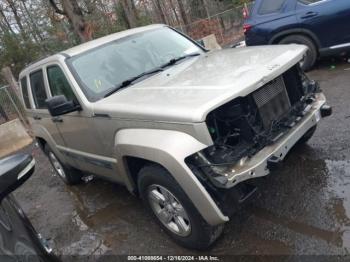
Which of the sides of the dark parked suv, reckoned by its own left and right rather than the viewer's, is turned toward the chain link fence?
back

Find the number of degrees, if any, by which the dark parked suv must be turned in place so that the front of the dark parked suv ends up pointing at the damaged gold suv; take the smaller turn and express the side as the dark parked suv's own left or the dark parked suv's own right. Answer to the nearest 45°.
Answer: approximately 90° to the dark parked suv's own right

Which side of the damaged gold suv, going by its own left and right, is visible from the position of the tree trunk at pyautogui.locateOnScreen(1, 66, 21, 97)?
back

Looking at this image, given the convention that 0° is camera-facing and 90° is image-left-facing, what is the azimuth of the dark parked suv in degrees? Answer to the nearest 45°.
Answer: approximately 270°

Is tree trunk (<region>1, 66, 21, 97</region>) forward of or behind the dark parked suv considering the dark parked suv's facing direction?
behind

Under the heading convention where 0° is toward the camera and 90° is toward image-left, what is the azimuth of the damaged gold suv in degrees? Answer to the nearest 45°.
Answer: approximately 315°

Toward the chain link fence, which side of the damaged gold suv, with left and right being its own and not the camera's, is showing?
back
